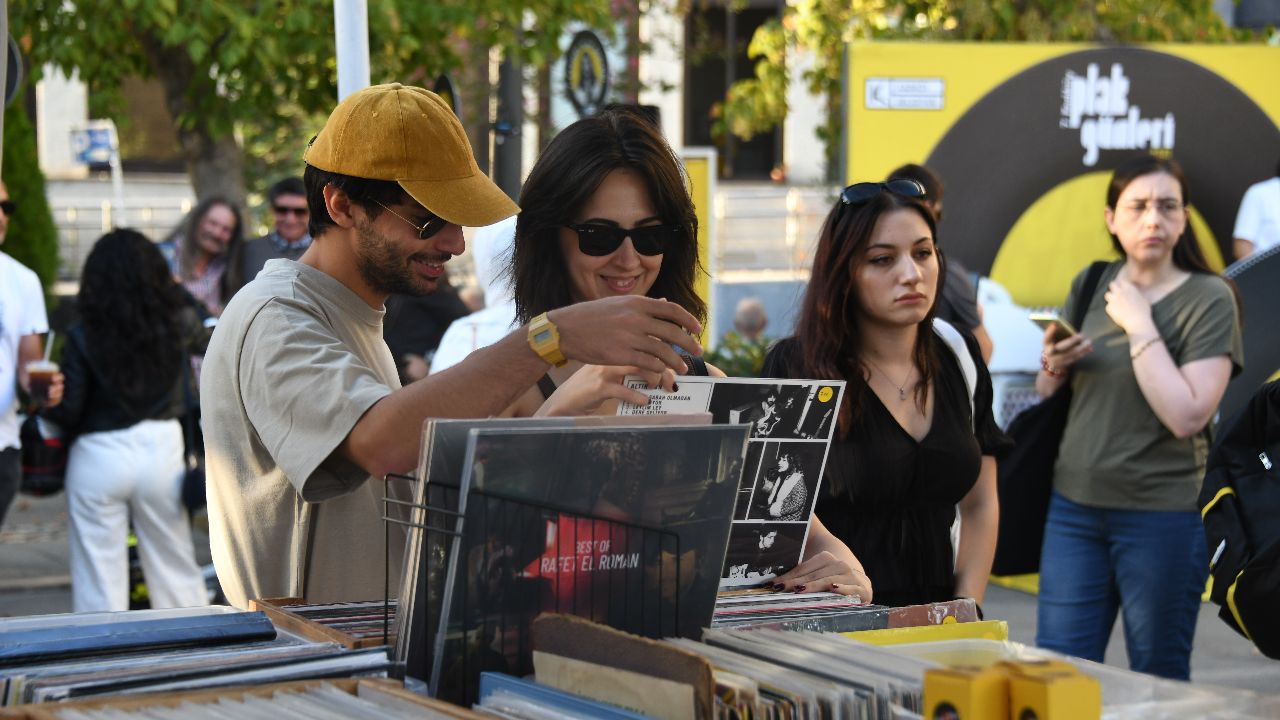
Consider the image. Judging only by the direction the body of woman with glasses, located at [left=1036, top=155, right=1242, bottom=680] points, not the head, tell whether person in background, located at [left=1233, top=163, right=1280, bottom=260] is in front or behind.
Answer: behind

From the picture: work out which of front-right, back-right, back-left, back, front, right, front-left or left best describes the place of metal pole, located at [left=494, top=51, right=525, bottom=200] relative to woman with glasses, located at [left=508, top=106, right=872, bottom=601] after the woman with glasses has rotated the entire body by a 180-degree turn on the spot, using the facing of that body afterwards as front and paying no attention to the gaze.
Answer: front

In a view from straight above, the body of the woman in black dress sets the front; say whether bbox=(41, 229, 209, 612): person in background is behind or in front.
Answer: behind

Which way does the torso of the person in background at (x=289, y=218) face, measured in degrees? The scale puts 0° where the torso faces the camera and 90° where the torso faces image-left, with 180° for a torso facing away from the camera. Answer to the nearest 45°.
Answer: approximately 0°

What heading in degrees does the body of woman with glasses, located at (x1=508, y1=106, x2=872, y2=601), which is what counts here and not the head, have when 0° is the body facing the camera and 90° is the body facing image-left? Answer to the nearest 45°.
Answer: approximately 0°
